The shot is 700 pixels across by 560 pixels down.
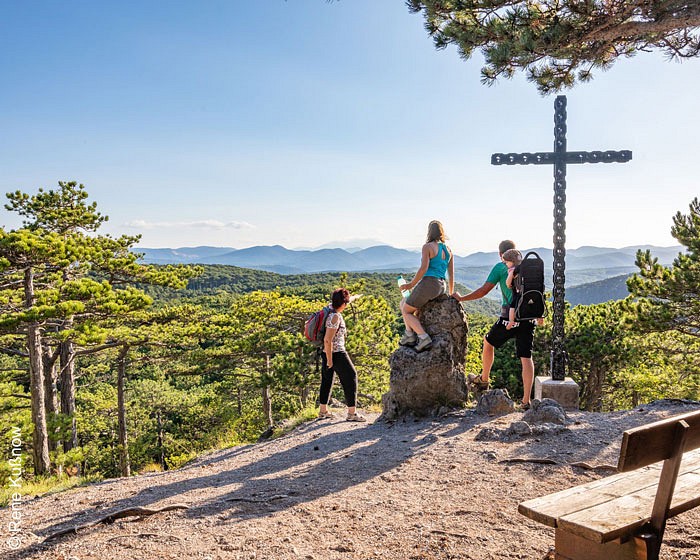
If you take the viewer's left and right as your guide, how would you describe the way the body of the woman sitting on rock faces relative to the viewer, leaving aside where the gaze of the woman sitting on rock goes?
facing away from the viewer and to the left of the viewer

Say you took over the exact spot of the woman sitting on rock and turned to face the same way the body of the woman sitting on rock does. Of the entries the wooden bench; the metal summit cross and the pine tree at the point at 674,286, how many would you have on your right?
2

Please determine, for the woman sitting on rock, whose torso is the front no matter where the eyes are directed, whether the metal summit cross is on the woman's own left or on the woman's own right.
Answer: on the woman's own right

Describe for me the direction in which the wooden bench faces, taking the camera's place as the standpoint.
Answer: facing away from the viewer and to the left of the viewer

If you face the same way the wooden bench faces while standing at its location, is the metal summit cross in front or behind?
in front

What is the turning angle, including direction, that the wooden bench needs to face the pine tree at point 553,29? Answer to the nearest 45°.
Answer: approximately 45° to its right

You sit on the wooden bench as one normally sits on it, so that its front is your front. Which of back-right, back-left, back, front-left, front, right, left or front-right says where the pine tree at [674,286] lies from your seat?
front-right

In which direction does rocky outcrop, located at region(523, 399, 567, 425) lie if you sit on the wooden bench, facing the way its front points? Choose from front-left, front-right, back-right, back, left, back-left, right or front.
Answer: front-right

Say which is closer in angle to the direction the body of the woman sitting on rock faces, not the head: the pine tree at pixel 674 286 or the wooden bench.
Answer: the pine tree

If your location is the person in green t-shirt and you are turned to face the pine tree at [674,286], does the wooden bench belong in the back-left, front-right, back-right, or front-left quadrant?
back-right

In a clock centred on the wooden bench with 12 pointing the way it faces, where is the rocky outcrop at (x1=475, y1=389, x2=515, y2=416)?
The rocky outcrop is roughly at 1 o'clock from the wooden bench.

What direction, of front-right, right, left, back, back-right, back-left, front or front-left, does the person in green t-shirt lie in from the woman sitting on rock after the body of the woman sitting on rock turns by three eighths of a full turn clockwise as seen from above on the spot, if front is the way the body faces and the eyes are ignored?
front
